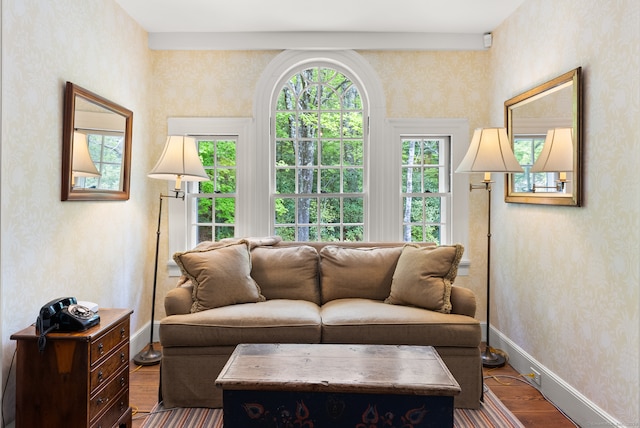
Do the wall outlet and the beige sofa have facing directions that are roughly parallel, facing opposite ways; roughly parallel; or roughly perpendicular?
roughly perpendicular

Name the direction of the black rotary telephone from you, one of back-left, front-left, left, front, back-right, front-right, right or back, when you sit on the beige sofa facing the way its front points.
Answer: front-right

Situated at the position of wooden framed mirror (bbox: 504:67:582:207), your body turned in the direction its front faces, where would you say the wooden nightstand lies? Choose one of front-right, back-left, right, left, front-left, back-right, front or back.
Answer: front

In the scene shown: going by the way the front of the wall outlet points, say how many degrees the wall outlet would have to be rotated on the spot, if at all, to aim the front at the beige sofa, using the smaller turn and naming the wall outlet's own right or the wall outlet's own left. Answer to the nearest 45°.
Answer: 0° — it already faces it

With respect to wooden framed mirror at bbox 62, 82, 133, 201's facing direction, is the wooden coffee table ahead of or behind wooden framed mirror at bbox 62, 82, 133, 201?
ahead

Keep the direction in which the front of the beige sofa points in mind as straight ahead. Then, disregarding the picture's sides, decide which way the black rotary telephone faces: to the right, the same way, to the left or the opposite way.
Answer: to the left

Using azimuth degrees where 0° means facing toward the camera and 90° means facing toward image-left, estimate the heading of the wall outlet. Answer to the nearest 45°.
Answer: approximately 45°

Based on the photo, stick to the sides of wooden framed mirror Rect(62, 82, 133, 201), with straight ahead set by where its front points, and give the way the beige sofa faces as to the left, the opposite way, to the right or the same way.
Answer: to the right

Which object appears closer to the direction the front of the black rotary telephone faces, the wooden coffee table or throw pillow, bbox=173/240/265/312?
the wooden coffee table

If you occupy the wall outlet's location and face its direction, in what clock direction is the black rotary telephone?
The black rotary telephone is roughly at 12 o'clock from the wall outlet.

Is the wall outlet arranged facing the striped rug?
yes

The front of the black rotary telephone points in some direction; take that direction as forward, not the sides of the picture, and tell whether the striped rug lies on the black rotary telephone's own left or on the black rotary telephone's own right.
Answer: on the black rotary telephone's own left

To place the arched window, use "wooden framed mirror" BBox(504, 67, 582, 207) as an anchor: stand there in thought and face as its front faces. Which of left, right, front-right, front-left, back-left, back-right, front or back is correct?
front-right

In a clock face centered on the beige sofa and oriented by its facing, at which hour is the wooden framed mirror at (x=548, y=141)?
The wooden framed mirror is roughly at 9 o'clock from the beige sofa.

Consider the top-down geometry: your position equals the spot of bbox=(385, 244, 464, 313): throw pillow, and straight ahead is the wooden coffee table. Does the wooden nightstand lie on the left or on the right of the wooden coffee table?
right
